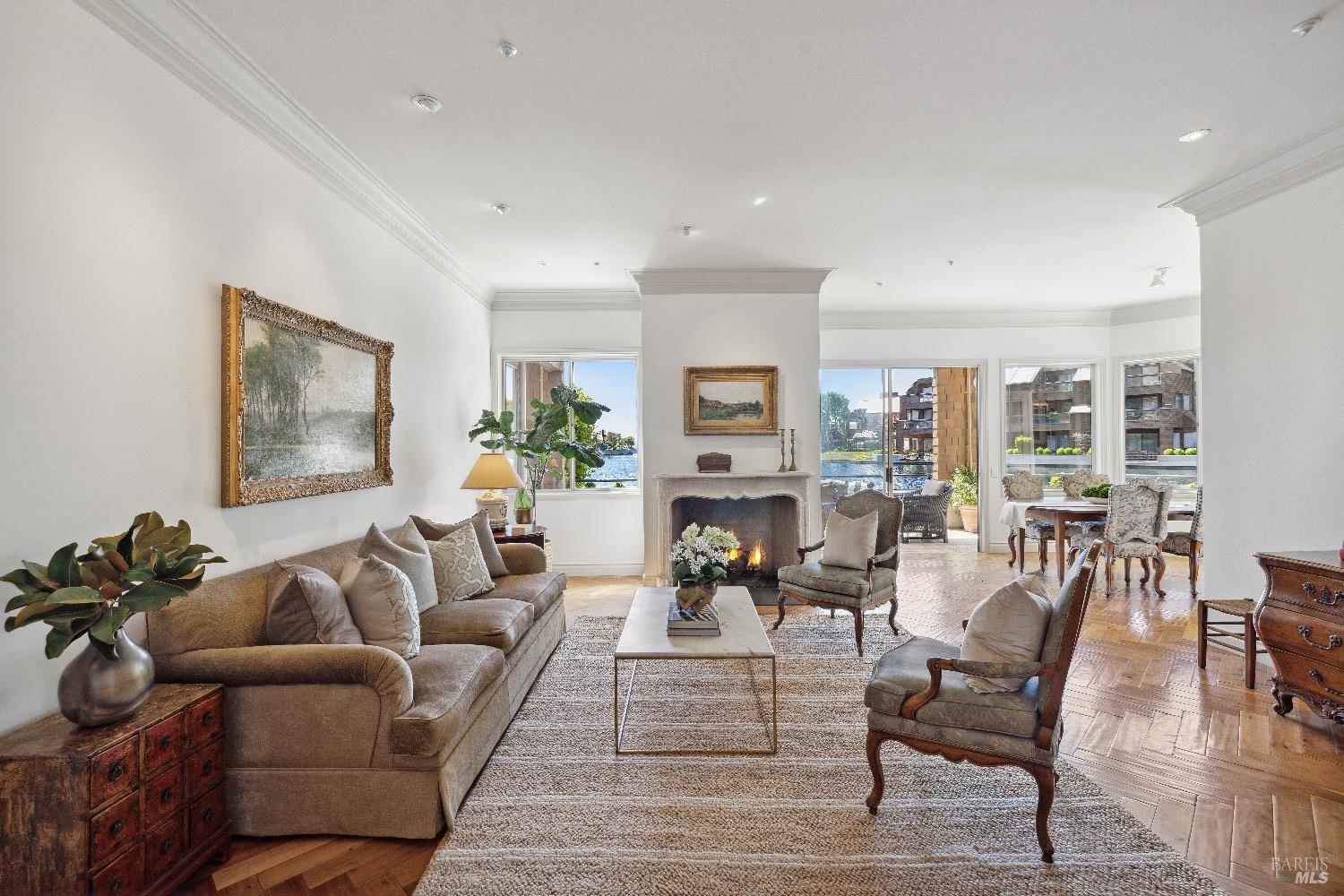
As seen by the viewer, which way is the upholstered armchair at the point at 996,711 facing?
to the viewer's left

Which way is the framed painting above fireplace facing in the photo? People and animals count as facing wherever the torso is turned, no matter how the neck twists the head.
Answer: toward the camera

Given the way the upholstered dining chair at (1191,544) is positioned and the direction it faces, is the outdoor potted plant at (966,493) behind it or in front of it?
in front

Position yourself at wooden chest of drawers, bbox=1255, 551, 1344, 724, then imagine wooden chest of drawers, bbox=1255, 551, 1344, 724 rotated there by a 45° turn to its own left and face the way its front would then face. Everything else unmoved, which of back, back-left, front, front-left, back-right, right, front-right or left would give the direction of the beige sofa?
front-right

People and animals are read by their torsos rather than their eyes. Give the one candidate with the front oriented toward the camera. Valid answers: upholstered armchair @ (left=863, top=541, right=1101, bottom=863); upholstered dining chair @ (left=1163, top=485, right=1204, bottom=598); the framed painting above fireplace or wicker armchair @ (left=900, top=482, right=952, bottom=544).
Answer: the framed painting above fireplace

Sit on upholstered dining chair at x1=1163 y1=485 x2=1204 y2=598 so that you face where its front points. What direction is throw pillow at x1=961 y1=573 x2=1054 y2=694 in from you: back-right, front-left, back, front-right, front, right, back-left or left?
left

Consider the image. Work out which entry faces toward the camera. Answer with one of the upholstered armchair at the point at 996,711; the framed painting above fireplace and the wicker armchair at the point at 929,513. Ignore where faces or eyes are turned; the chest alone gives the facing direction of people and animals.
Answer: the framed painting above fireplace

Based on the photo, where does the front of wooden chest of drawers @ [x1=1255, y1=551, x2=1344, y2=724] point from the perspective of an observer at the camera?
facing the viewer and to the left of the viewer

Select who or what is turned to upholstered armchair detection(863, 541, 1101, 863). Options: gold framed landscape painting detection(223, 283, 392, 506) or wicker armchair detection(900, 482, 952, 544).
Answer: the gold framed landscape painting

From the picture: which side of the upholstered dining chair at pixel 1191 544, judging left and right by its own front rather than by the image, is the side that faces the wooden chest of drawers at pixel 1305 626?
left

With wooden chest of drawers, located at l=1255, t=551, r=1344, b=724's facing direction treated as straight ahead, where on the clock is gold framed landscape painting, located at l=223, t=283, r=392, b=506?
The gold framed landscape painting is roughly at 12 o'clock from the wooden chest of drawers.

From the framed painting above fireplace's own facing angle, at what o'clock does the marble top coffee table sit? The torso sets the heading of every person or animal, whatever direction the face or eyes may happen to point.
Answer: The marble top coffee table is roughly at 12 o'clock from the framed painting above fireplace.

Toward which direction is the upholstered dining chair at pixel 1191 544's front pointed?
to the viewer's left
